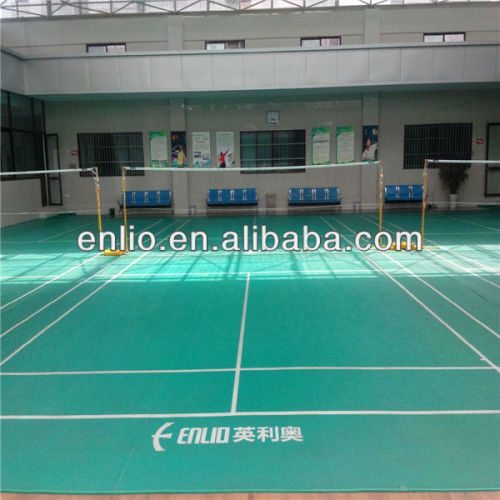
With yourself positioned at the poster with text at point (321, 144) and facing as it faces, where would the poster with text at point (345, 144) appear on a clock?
the poster with text at point (345, 144) is roughly at 9 o'clock from the poster with text at point (321, 144).

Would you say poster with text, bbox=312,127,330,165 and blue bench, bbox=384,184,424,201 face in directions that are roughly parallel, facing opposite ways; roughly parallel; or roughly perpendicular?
roughly parallel

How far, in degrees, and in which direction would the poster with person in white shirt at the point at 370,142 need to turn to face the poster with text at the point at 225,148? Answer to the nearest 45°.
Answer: approximately 90° to its right

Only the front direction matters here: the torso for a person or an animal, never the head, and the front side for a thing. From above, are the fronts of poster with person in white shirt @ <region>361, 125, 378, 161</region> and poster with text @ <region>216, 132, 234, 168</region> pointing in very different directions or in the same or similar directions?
same or similar directions

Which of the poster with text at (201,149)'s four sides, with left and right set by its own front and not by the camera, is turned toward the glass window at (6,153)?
right

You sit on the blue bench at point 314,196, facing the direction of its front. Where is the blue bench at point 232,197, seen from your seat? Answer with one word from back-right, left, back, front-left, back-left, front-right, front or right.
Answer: right

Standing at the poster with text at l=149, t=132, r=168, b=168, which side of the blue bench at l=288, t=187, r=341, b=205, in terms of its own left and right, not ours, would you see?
right

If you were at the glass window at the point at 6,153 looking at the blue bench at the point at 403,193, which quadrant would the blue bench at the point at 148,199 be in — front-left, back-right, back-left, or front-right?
front-left

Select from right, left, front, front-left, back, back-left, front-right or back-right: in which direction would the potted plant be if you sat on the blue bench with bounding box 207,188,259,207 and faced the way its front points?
left

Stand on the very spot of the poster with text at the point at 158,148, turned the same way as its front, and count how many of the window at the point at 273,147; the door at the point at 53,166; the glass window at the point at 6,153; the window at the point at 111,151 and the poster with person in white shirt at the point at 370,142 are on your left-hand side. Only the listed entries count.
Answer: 2

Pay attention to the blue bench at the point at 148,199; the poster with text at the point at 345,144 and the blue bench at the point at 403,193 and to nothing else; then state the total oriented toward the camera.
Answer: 3

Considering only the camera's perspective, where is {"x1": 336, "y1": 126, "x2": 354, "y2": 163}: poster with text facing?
facing the viewer

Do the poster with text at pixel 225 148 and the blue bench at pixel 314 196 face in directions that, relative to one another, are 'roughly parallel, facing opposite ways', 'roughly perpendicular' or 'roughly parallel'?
roughly parallel
